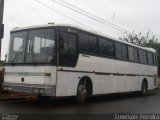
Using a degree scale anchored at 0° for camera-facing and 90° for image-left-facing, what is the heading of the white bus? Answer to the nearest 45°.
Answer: approximately 45°
